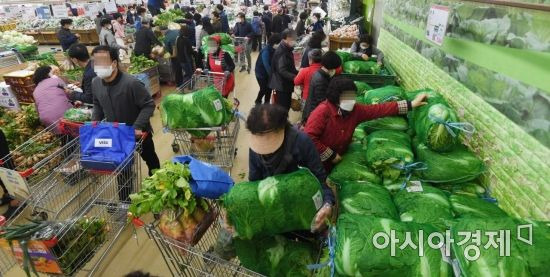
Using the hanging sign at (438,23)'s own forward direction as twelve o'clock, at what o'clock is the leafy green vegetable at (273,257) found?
The leafy green vegetable is roughly at 11 o'clock from the hanging sign.

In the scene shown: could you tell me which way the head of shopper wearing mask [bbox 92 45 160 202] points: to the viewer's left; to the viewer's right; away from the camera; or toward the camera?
toward the camera

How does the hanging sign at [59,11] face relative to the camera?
toward the camera

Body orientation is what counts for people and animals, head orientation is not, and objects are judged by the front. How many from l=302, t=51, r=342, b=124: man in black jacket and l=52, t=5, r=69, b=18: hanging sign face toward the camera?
1

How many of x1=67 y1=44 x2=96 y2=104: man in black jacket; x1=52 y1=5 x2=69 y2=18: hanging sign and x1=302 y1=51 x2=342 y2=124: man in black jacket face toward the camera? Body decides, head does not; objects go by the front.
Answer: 1

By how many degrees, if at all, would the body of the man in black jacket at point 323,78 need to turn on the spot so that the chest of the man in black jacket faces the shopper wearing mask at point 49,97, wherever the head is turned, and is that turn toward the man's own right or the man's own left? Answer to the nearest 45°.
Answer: approximately 180°

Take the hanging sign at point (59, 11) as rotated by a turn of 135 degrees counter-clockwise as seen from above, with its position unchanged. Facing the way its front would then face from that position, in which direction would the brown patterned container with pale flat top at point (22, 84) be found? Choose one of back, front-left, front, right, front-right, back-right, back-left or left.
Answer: back-right

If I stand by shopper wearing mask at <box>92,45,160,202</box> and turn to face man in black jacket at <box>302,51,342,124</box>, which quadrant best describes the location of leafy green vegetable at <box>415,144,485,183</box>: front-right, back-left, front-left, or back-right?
front-right

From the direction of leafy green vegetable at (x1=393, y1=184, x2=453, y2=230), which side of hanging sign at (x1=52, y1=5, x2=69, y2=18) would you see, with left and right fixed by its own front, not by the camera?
front

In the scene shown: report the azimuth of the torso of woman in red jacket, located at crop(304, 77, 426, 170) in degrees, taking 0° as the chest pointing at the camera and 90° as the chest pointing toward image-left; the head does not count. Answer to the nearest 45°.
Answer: approximately 315°

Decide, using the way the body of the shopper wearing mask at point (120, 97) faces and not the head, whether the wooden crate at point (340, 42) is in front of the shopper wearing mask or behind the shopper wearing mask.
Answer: behind

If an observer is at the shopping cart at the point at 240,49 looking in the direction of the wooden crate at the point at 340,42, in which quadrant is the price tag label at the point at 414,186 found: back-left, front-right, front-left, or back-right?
front-right

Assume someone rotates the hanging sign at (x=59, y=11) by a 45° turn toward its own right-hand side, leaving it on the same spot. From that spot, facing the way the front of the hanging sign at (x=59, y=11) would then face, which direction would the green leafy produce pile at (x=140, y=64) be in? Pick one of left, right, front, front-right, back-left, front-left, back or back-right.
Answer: front-left
